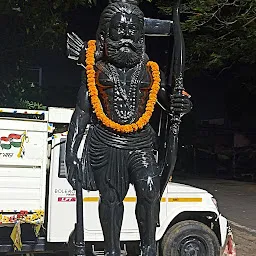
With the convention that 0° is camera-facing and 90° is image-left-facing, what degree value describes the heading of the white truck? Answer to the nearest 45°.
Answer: approximately 270°

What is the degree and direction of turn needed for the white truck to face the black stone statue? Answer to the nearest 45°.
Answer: approximately 90° to its right

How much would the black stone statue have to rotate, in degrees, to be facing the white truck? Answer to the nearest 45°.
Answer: approximately 180°

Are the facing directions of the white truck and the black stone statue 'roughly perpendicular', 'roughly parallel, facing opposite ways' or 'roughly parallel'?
roughly perpendicular

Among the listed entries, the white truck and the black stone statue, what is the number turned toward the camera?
1
